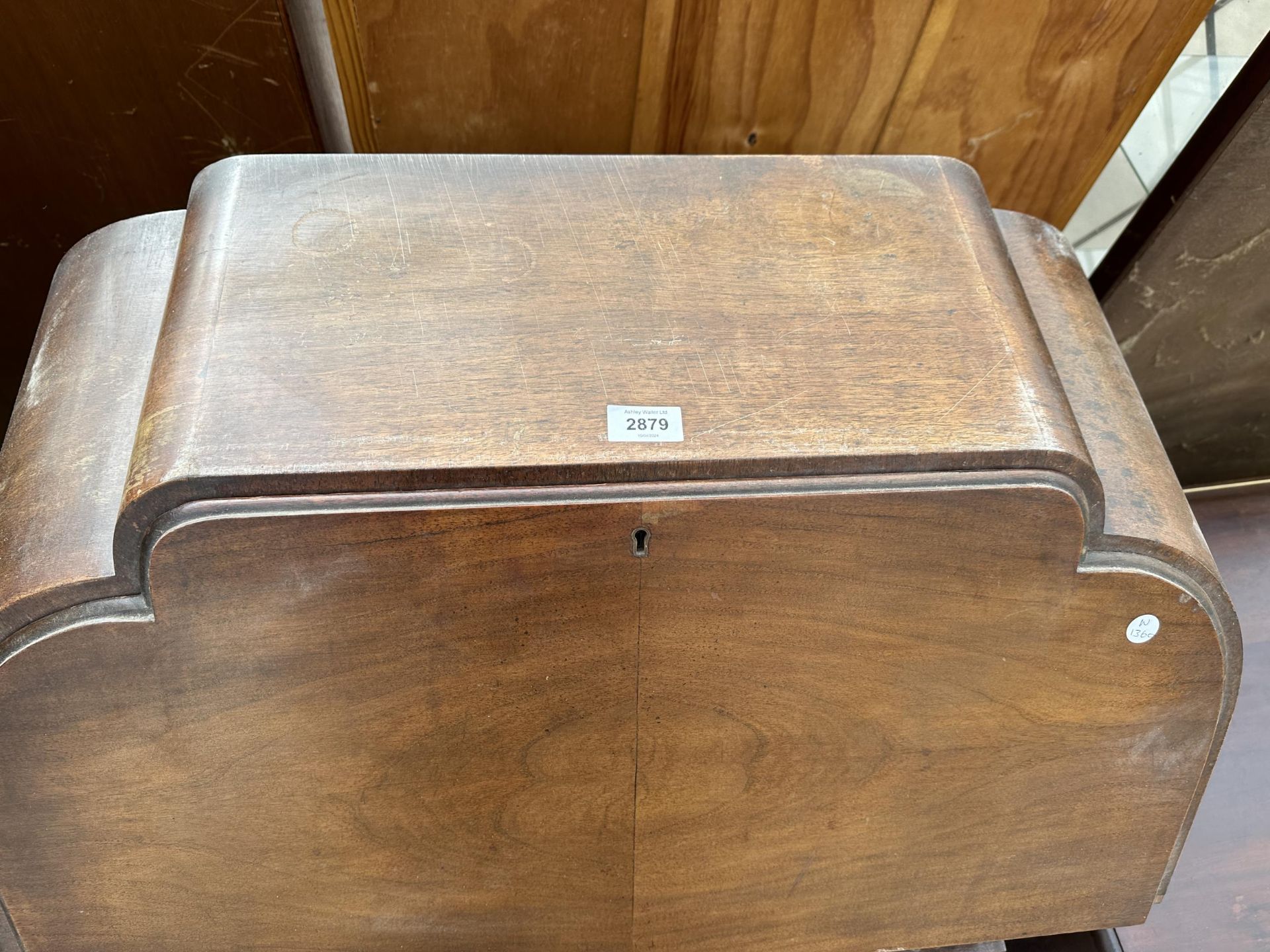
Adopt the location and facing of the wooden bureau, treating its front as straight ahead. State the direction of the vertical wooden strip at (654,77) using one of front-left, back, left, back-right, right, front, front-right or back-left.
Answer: back

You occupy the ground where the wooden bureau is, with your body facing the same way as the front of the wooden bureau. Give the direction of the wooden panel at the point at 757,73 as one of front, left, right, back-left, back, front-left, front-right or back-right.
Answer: back

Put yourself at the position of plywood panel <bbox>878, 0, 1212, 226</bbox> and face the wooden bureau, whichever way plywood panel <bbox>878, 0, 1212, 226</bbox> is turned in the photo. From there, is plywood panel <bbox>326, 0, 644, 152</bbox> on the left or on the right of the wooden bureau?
right

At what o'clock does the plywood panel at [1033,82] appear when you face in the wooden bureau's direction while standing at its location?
The plywood panel is roughly at 7 o'clock from the wooden bureau.

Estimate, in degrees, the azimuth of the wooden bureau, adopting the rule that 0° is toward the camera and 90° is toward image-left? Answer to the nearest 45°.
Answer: approximately 0°

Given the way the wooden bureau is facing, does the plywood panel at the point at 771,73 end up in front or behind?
behind

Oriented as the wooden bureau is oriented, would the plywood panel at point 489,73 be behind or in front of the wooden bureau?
behind

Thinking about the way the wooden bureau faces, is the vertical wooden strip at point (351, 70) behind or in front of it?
behind
